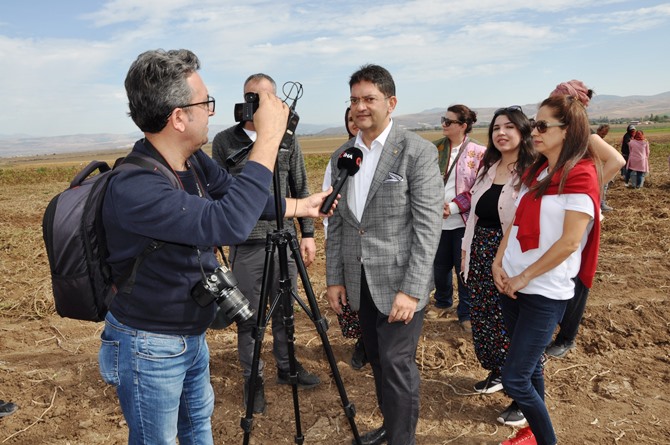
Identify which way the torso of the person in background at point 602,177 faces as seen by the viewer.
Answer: to the viewer's left

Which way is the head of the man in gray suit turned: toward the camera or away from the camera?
toward the camera

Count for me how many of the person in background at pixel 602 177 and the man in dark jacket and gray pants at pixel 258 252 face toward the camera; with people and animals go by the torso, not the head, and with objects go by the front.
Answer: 1

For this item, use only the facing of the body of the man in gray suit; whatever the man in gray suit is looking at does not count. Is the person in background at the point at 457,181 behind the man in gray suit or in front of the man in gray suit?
behind

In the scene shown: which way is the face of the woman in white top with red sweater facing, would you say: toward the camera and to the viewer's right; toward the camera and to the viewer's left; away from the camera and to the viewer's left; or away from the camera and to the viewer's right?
toward the camera and to the viewer's left

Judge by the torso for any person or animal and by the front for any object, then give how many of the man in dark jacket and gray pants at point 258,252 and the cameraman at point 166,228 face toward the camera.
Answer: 1

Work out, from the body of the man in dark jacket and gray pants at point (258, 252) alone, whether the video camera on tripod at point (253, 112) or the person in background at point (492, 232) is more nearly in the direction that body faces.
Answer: the video camera on tripod

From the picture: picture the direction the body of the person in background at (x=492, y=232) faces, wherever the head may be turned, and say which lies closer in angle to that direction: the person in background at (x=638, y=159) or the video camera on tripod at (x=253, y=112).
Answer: the video camera on tripod

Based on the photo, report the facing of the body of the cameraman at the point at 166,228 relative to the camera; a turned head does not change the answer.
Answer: to the viewer's right

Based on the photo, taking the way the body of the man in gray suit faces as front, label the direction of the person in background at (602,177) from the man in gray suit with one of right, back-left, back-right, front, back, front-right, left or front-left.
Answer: back

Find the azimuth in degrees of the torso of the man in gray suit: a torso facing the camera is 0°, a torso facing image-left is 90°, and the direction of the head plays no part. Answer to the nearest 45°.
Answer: approximately 45°

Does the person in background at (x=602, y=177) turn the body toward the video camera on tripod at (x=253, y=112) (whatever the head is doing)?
no

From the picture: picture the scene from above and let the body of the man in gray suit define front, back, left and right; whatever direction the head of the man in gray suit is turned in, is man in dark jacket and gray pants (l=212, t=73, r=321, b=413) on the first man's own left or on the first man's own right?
on the first man's own right

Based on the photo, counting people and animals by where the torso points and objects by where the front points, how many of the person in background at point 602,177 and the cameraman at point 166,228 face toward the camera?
0
